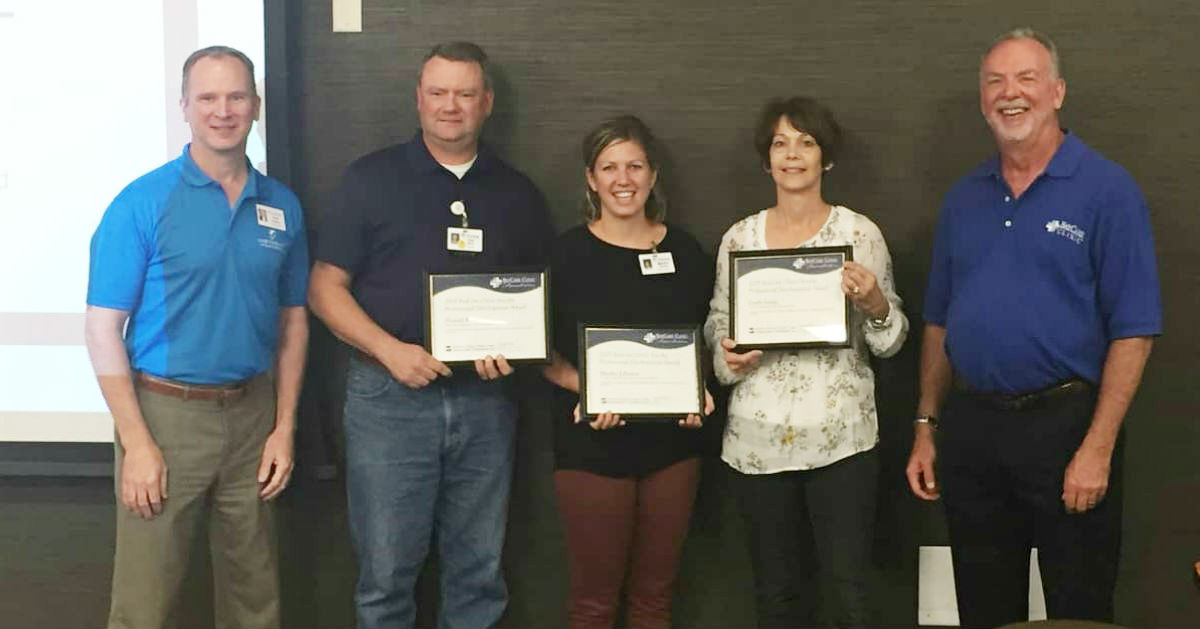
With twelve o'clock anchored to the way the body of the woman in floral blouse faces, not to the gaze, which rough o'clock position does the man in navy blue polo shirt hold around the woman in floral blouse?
The man in navy blue polo shirt is roughly at 3 o'clock from the woman in floral blouse.

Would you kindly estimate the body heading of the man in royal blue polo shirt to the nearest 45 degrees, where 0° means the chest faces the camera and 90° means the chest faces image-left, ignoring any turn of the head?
approximately 45°

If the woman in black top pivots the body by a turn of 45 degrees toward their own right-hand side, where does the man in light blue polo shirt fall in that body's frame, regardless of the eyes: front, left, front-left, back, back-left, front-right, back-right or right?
front-right

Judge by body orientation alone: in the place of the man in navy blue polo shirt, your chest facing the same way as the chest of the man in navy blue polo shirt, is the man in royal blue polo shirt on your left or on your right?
on your left

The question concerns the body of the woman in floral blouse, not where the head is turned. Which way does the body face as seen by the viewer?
toward the camera

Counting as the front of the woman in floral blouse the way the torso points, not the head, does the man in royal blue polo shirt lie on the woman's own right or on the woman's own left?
on the woman's own left

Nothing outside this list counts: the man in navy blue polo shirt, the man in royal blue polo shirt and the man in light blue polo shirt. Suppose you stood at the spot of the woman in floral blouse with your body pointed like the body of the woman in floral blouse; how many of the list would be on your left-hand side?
1

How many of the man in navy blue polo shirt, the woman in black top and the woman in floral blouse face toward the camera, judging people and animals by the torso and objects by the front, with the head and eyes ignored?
3

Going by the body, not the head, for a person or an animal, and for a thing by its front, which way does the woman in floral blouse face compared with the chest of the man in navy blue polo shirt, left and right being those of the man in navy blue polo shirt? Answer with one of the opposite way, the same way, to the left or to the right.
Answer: the same way

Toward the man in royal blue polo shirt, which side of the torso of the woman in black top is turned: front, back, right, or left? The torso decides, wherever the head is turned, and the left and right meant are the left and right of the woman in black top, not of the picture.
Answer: left

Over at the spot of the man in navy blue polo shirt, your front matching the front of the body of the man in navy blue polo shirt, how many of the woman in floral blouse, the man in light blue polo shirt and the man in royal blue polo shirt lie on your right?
1

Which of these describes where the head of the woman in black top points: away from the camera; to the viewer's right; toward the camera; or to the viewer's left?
toward the camera

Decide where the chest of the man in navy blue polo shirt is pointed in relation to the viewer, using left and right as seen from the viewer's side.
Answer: facing the viewer

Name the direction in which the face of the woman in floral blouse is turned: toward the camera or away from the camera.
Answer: toward the camera

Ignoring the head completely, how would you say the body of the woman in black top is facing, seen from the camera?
toward the camera

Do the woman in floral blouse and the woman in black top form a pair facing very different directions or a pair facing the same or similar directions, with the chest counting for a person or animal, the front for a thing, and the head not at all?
same or similar directions

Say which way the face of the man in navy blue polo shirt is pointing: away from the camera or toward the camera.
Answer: toward the camera

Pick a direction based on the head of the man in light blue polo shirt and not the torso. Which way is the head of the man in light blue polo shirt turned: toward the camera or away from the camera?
toward the camera
